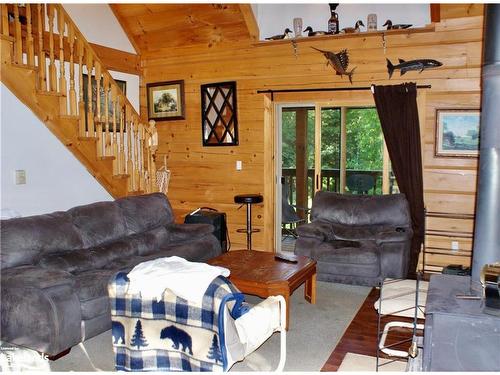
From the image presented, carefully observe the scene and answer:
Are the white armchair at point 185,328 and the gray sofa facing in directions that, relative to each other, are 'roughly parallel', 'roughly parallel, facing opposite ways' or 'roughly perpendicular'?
roughly perpendicular

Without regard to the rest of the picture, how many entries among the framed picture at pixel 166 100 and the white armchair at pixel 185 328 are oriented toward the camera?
1

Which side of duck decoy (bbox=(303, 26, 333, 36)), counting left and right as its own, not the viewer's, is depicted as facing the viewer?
left

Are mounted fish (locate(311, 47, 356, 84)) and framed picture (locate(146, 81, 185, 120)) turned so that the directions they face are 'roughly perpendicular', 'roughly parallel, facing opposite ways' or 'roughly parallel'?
roughly perpendicular

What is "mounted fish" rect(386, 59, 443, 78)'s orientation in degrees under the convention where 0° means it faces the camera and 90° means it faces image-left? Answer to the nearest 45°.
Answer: approximately 270°

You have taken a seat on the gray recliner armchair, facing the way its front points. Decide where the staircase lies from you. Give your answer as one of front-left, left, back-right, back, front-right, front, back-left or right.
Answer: front-right

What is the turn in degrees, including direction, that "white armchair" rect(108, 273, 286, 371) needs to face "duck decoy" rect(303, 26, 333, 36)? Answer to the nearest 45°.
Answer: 0° — it already faces it

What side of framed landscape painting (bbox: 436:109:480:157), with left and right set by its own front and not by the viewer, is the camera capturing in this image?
front

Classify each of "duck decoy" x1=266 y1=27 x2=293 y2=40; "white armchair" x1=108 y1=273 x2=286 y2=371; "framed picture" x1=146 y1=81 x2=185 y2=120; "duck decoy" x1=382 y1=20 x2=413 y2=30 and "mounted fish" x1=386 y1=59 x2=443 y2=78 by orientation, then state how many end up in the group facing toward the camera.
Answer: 1

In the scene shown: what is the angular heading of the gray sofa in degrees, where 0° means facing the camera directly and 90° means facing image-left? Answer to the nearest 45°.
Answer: approximately 315°

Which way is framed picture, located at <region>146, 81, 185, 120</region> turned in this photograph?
toward the camera

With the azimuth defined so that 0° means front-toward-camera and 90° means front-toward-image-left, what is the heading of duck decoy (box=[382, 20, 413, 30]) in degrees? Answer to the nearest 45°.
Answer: approximately 90°
